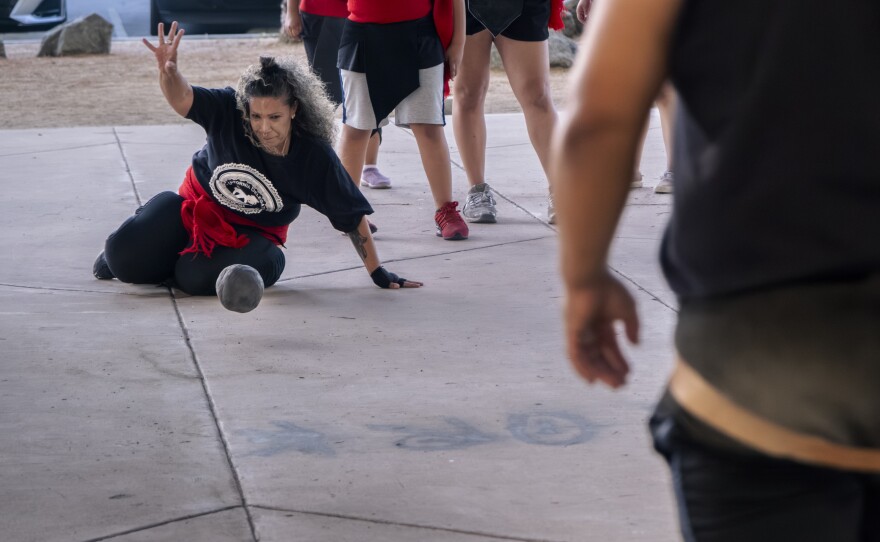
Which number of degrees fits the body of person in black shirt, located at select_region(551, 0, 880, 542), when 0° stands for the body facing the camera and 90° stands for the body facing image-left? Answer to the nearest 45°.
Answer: approximately 180°

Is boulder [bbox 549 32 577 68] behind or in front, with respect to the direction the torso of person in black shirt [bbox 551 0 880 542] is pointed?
in front

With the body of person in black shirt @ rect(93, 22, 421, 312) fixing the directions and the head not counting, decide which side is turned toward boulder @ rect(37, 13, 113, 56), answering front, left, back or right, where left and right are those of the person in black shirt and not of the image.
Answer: back

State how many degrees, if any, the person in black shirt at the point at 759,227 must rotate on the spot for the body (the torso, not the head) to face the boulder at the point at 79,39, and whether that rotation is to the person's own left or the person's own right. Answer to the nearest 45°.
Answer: approximately 45° to the person's own left

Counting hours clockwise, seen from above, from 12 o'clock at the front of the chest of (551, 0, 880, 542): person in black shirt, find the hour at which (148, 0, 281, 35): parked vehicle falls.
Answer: The parked vehicle is roughly at 11 o'clock from the person in black shirt.

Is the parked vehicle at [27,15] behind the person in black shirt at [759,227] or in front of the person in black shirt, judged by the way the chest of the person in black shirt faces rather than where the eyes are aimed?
in front

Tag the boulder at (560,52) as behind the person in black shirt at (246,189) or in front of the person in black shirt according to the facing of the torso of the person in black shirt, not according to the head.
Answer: behind

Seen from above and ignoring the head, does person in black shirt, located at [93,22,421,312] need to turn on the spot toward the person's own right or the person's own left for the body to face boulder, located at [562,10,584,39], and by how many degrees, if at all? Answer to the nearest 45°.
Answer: approximately 135° to the person's own left

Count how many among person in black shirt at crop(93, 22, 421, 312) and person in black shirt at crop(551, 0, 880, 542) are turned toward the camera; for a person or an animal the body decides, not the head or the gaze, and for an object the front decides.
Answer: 1

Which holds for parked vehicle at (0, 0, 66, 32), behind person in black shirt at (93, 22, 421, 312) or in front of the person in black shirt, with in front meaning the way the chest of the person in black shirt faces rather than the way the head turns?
behind

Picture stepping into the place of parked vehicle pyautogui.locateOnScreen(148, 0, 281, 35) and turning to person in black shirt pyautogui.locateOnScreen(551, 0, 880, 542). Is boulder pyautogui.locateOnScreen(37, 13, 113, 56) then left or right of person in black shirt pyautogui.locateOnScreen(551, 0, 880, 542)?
right

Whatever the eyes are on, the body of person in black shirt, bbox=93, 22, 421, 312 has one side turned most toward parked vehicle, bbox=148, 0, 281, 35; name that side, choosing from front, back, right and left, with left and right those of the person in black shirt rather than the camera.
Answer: back

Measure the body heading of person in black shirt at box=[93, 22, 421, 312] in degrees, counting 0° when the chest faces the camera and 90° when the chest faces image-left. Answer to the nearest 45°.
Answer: approximately 0°

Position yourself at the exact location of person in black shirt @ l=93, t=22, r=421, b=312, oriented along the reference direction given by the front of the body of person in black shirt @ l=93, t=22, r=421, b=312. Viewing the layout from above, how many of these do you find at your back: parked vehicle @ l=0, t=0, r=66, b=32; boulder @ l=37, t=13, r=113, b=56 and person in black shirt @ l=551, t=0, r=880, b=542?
2
